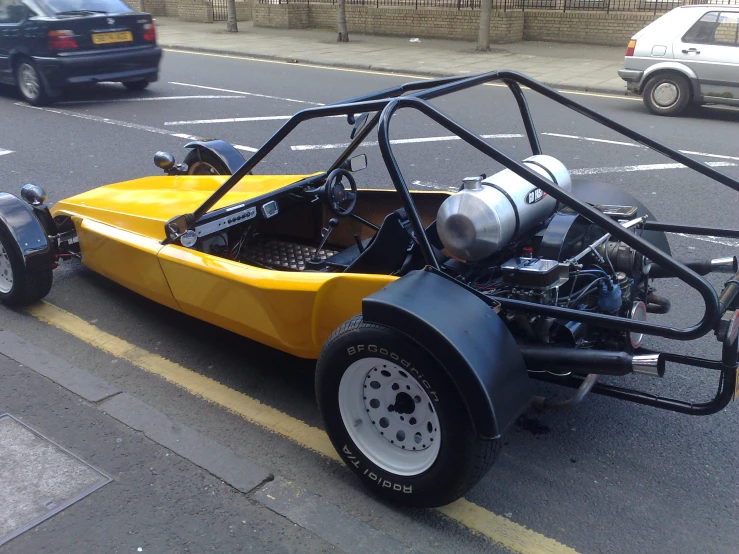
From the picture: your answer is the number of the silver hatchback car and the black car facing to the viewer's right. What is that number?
1

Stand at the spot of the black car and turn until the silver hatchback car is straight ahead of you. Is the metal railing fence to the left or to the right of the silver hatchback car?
left

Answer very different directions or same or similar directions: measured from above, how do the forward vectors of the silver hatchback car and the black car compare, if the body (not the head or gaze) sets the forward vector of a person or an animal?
very different directions

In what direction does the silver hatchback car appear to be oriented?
to the viewer's right

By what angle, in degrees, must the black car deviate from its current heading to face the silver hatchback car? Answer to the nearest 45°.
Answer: approximately 180°

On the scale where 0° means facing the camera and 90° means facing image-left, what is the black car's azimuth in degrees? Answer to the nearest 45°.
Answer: approximately 135°

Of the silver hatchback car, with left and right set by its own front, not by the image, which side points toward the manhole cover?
right

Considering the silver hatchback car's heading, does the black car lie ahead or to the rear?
to the rear

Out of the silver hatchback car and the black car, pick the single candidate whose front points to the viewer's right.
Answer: the silver hatchback car

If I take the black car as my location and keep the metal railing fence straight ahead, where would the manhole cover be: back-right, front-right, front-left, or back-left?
back-right

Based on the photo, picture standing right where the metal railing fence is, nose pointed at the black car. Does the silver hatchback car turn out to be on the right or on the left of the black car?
left
